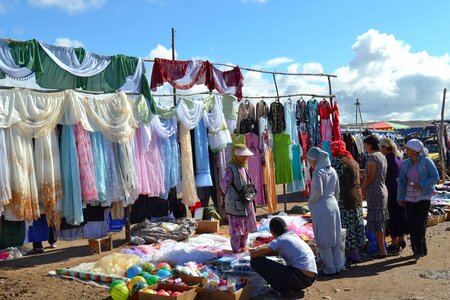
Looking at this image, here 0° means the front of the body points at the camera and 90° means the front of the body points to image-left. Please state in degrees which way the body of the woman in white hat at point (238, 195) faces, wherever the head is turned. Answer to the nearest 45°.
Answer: approximately 315°

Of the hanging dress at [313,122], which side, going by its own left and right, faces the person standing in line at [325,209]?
front

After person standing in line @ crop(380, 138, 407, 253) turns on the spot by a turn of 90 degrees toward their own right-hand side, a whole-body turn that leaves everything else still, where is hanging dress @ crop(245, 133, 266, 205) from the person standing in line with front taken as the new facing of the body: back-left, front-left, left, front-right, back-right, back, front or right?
front-left

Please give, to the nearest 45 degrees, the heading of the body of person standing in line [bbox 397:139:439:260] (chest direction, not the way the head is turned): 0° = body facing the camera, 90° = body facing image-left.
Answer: approximately 45°

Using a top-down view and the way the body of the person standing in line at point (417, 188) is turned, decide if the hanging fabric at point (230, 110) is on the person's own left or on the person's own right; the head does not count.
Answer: on the person's own right

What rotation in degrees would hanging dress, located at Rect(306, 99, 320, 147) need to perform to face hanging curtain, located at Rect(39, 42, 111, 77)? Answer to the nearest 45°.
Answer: approximately 45° to its right

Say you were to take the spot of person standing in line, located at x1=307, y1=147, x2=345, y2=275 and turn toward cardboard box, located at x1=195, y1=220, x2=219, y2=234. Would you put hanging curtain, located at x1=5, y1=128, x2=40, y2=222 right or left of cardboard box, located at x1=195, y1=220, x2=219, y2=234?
left

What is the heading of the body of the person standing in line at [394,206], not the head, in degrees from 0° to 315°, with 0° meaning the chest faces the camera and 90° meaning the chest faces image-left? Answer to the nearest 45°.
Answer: approximately 90°

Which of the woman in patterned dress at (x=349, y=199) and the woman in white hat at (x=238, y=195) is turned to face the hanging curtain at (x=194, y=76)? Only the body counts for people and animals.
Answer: the woman in patterned dress

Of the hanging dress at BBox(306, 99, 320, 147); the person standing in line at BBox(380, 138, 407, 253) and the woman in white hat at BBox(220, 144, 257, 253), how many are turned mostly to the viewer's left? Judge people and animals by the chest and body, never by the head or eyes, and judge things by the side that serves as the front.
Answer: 1

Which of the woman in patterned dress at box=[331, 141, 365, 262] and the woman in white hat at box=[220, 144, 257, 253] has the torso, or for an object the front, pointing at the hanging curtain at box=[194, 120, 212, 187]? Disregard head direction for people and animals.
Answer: the woman in patterned dress

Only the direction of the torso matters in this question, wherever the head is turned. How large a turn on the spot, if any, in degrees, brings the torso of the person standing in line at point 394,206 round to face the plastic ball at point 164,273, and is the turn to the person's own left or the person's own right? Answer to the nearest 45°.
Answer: approximately 45° to the person's own left
